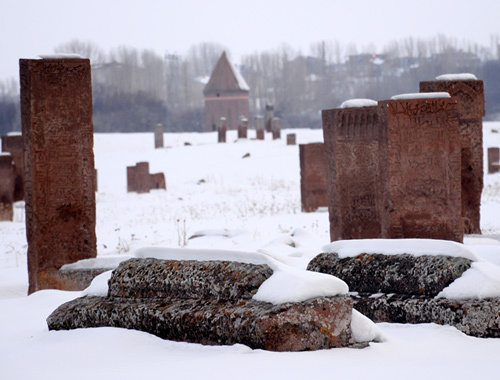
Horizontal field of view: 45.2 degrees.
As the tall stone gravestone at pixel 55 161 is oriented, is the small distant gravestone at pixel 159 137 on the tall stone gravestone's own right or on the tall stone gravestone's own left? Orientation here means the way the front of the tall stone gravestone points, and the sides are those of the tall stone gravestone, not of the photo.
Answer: on the tall stone gravestone's own left

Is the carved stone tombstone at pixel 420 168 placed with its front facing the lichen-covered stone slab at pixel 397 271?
yes

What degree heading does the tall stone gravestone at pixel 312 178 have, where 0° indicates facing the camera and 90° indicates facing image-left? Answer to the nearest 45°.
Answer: approximately 0°

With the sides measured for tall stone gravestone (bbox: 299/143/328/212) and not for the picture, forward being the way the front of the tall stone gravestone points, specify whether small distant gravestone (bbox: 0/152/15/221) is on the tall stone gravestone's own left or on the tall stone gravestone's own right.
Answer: on the tall stone gravestone's own right

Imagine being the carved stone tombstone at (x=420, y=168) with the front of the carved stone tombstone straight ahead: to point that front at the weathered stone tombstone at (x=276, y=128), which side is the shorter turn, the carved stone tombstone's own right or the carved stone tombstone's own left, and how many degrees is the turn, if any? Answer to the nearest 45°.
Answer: approximately 180°

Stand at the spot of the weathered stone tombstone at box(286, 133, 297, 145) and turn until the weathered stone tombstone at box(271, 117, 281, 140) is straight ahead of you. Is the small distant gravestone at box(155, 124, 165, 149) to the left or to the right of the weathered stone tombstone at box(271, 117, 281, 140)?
left

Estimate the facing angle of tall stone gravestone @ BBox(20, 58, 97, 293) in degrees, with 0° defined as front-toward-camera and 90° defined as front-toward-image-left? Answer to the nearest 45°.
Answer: approximately 315°

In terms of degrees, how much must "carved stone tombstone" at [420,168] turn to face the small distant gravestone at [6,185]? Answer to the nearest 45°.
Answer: approximately 135° to its right

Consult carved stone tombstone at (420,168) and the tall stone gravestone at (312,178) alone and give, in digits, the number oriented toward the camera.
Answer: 2

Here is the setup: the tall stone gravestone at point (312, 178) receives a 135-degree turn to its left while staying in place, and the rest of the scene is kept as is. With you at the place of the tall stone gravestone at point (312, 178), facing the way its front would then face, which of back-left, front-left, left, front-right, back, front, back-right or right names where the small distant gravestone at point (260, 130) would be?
front-left

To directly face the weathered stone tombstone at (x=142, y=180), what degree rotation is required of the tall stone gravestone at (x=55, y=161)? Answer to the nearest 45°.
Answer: approximately 135° to its left
